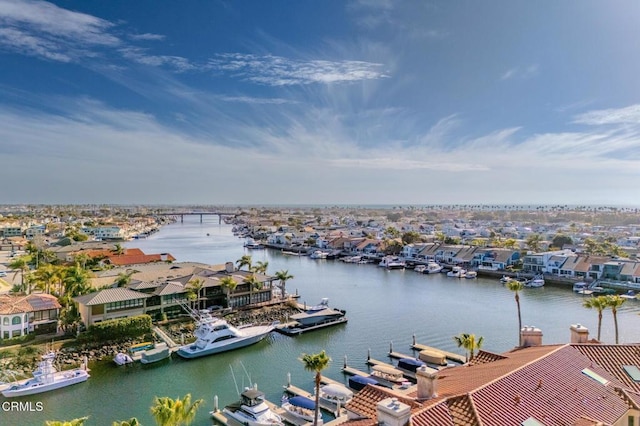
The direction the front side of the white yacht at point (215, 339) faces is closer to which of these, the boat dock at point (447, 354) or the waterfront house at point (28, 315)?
the boat dock

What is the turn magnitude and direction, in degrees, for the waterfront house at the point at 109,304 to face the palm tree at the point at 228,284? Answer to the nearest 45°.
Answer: approximately 45° to its left

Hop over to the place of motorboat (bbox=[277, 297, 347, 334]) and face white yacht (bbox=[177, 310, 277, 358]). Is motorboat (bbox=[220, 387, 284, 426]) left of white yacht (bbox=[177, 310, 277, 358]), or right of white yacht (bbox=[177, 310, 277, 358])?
left

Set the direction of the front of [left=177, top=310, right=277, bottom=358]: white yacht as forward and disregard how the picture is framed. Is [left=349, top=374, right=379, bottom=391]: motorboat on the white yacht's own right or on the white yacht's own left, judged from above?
on the white yacht's own right
